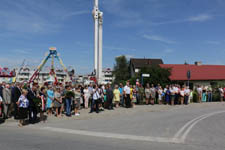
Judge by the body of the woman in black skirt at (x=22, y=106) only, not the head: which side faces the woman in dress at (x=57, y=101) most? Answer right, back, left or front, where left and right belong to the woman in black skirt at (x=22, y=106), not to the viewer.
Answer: left

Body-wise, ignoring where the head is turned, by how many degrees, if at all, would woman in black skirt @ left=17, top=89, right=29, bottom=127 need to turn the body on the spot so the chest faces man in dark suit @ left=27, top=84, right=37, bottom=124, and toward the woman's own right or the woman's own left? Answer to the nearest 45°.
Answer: approximately 90° to the woman's own left

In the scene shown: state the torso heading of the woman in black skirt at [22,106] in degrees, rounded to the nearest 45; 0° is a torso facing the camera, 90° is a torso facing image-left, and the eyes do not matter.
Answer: approximately 315°

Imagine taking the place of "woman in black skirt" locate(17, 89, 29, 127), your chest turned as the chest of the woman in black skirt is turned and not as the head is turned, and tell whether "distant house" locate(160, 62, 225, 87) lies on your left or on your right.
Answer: on your left

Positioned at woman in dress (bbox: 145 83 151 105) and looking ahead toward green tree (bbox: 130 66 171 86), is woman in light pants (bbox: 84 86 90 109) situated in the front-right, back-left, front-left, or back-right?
back-left

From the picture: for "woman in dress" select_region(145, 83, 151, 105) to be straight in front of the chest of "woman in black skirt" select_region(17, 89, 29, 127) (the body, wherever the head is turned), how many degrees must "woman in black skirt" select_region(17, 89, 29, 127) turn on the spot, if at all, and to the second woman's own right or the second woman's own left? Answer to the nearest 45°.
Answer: approximately 90° to the second woman's own left

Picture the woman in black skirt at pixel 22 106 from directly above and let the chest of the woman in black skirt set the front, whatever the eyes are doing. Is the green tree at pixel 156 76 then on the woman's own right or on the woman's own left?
on the woman's own left

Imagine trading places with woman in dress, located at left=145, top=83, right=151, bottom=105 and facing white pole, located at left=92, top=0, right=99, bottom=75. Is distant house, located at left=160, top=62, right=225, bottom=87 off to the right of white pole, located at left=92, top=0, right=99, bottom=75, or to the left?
right
